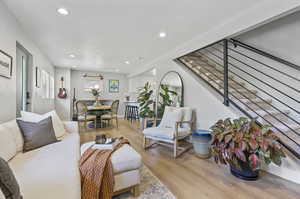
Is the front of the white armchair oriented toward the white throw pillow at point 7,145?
yes

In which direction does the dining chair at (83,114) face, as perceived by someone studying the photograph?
facing away from the viewer and to the right of the viewer

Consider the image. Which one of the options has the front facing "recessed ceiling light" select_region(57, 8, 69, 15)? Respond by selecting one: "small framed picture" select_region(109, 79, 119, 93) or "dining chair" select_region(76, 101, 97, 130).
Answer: the small framed picture

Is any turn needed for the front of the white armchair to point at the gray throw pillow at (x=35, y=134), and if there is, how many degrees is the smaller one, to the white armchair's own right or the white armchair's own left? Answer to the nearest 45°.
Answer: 0° — it already faces it

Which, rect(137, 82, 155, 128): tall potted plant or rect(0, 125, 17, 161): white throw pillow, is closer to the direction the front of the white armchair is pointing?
the white throw pillow

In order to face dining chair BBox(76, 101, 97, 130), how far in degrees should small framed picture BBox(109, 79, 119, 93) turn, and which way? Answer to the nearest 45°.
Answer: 0° — it already faces it

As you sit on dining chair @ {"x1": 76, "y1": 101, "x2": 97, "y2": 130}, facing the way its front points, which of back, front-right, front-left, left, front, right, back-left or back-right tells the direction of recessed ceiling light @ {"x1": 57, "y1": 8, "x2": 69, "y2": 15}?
back-right

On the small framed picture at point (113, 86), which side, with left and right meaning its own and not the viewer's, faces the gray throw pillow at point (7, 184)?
front

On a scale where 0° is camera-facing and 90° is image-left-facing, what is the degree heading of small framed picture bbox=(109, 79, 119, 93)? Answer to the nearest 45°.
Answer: approximately 0°

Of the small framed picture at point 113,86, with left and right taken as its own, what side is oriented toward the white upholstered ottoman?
front

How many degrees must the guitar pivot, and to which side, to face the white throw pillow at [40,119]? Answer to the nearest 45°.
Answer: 0° — it already faces it

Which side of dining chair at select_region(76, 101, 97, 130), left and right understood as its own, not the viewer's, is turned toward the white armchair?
right
